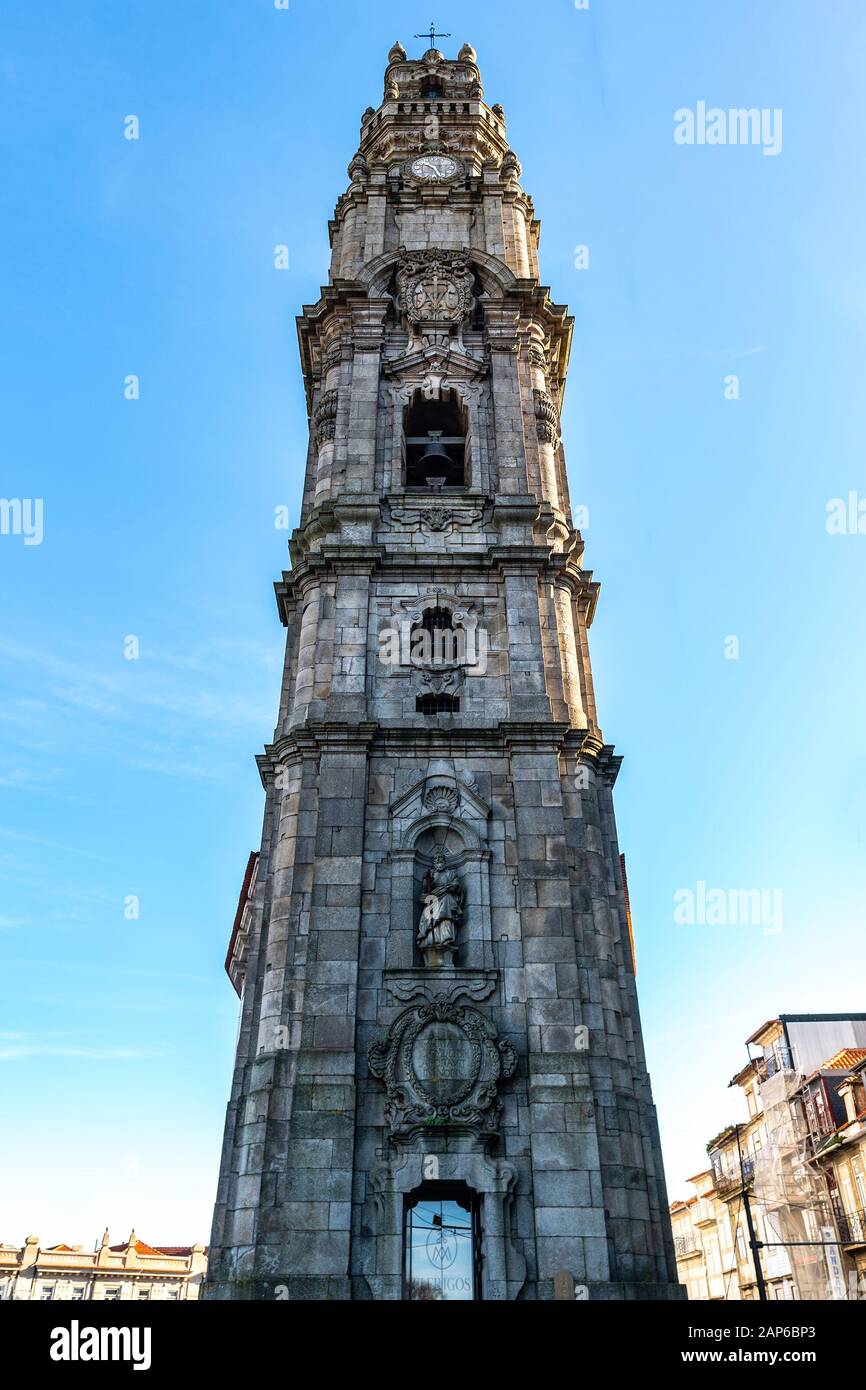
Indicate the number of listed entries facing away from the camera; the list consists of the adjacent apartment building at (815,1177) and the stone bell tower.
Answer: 0

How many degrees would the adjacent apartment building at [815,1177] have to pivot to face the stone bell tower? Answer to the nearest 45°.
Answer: approximately 45° to its left

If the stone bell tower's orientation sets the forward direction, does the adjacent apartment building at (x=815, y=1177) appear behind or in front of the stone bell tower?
behind

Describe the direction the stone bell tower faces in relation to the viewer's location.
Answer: facing the viewer
